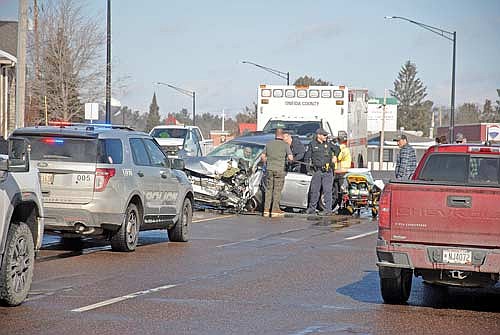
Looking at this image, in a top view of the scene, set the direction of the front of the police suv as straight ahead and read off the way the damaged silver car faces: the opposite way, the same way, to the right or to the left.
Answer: the opposite way

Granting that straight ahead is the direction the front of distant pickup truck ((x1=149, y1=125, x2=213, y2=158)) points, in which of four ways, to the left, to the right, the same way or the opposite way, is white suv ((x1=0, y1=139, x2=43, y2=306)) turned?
the opposite way

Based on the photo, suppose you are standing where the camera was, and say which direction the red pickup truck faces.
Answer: facing away from the viewer

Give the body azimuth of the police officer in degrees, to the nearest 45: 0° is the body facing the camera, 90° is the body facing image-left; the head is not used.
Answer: approximately 0°

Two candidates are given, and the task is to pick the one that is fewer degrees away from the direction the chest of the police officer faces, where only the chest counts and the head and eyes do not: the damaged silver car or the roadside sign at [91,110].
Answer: the damaged silver car
